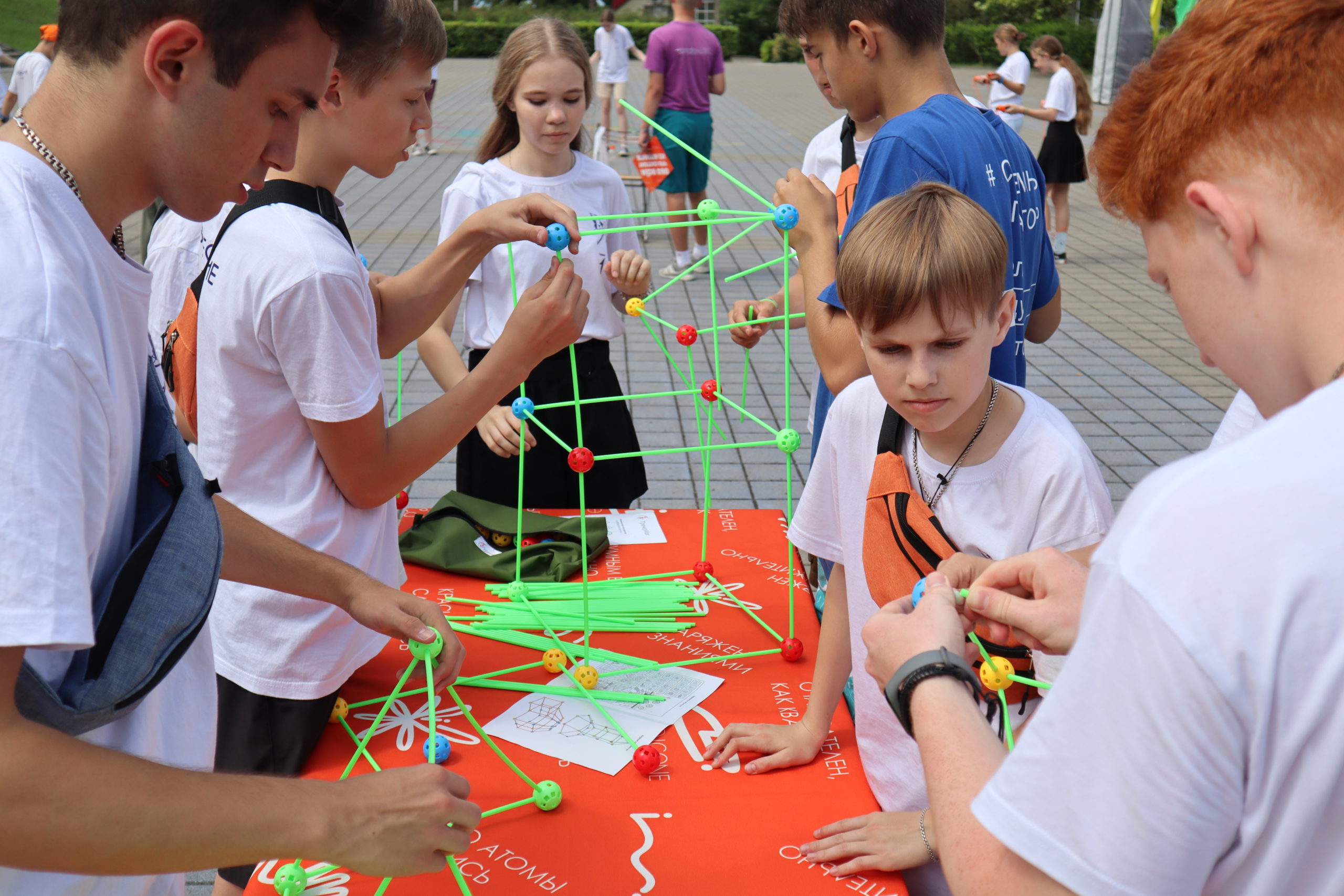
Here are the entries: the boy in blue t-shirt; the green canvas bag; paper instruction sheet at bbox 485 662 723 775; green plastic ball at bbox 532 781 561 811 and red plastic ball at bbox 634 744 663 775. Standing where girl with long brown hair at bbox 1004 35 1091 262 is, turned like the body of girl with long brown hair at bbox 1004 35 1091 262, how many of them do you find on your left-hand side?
5

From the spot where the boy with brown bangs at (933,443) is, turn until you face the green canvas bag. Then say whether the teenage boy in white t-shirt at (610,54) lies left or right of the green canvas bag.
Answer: right

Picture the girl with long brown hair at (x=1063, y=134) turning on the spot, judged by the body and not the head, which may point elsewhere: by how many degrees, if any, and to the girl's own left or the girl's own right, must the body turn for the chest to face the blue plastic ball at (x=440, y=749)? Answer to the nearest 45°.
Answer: approximately 90° to the girl's own left

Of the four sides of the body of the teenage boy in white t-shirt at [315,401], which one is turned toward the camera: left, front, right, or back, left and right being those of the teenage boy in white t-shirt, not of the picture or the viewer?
right

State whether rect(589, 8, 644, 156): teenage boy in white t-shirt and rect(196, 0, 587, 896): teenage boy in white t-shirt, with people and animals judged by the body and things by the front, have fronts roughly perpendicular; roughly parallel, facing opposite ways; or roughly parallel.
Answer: roughly perpendicular

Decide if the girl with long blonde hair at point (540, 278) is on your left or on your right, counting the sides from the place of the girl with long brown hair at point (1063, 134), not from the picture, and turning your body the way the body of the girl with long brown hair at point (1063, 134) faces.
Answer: on your left

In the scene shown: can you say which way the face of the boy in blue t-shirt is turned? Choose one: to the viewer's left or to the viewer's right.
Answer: to the viewer's left

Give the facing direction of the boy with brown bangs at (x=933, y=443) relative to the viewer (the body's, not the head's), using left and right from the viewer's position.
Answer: facing the viewer and to the left of the viewer

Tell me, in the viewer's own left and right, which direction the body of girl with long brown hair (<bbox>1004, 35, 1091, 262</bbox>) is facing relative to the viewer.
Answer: facing to the left of the viewer

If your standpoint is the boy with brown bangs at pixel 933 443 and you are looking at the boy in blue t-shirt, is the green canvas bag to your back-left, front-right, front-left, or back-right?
front-left
